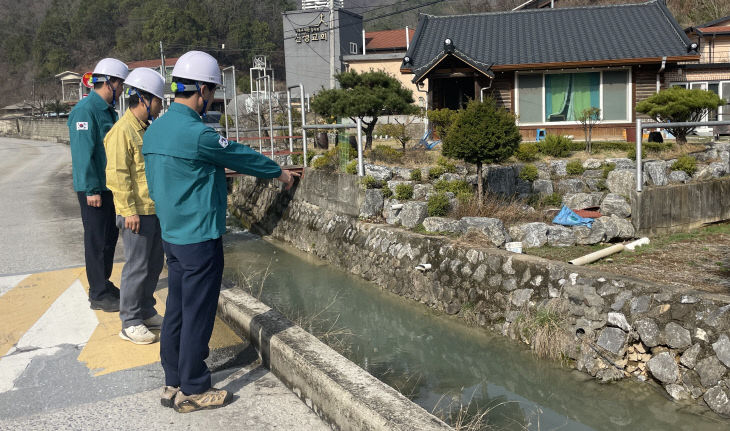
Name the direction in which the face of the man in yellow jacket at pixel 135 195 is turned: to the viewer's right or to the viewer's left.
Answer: to the viewer's right

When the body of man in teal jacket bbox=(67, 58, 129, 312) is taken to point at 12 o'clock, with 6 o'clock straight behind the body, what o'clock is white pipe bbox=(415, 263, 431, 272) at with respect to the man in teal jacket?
The white pipe is roughly at 11 o'clock from the man in teal jacket.

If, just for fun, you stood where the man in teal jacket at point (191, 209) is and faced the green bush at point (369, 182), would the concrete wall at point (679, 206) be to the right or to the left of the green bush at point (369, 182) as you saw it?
right

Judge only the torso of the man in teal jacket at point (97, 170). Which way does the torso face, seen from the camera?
to the viewer's right

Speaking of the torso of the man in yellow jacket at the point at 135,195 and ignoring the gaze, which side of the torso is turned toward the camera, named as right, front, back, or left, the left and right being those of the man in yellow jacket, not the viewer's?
right

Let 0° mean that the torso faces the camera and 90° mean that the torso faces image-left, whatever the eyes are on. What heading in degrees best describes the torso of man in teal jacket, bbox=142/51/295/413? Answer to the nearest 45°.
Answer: approximately 225°

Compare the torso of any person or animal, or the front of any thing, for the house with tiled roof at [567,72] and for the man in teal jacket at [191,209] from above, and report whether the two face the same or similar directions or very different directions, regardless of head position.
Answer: very different directions

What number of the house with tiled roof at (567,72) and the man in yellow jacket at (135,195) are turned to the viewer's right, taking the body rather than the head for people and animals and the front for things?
1

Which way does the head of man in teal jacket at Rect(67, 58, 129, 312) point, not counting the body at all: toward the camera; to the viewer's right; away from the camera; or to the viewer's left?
to the viewer's right

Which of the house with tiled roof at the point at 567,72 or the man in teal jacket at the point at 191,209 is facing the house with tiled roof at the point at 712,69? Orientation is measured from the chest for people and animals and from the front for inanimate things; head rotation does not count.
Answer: the man in teal jacket

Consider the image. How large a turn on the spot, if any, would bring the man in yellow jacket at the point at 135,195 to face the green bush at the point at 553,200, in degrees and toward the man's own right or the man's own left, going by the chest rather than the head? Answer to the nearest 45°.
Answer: approximately 45° to the man's own left
